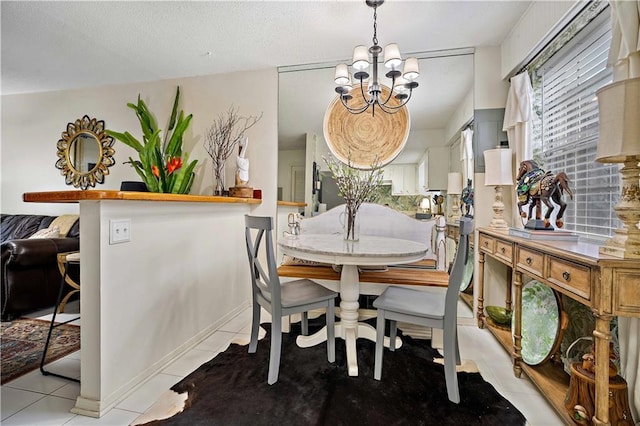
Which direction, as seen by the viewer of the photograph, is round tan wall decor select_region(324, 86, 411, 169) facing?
facing the viewer

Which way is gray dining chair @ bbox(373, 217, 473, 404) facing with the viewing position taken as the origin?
facing to the left of the viewer

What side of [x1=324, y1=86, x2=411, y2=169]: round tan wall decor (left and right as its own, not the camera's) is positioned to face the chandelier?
front

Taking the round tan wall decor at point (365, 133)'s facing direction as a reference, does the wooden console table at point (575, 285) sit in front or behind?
in front

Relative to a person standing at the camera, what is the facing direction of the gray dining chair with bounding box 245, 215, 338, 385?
facing away from the viewer and to the right of the viewer

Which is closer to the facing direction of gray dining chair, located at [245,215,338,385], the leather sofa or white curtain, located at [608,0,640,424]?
the white curtain

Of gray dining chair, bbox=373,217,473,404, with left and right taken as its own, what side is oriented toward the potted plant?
front

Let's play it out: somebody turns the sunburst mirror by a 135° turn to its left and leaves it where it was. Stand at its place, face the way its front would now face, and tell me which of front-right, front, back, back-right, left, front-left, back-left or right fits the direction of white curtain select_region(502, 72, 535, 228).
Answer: right

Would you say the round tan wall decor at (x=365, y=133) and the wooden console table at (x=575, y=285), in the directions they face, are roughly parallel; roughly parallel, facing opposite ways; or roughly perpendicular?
roughly perpendicular

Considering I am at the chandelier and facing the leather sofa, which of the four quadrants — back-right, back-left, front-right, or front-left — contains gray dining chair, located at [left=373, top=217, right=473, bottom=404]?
back-left

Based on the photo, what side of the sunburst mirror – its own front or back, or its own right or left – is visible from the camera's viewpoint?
front

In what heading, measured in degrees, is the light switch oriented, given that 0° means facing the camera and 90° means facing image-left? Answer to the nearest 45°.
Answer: approximately 315°
